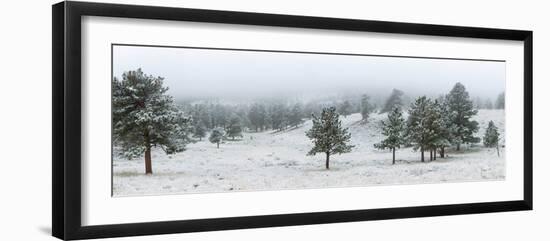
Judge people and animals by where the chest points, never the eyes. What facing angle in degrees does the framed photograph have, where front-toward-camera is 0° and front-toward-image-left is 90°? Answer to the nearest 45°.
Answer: approximately 315°
